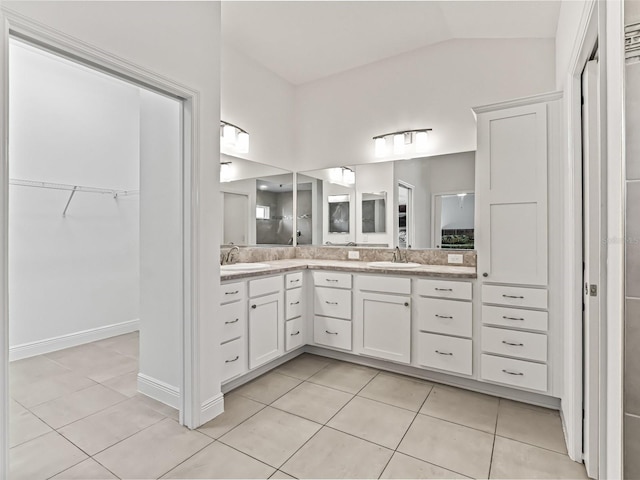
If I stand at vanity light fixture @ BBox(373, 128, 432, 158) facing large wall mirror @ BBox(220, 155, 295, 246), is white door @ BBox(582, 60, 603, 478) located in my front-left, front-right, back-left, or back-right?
back-left

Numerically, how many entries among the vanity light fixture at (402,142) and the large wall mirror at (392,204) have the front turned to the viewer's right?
0

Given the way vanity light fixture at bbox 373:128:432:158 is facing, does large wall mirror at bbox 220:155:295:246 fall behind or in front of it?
in front

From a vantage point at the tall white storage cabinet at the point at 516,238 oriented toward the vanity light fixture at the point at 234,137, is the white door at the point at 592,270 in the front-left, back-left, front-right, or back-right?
back-left

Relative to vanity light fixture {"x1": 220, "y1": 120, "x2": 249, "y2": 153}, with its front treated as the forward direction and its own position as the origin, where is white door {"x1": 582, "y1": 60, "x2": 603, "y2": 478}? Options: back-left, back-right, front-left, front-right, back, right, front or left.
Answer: front

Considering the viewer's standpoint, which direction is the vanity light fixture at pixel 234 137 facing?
facing the viewer and to the right of the viewer

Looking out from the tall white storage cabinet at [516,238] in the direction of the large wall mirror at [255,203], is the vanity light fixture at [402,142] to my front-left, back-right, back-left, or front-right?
front-right

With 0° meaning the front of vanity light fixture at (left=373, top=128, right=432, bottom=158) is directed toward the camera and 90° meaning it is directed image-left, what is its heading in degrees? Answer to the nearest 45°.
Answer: approximately 45°

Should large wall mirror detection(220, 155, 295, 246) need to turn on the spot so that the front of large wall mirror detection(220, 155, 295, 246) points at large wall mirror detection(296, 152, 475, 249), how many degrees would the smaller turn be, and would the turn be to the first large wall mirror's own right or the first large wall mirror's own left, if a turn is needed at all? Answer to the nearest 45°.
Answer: approximately 45° to the first large wall mirror's own left

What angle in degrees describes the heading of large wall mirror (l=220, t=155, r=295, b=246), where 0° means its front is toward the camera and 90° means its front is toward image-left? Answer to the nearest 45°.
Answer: approximately 315°

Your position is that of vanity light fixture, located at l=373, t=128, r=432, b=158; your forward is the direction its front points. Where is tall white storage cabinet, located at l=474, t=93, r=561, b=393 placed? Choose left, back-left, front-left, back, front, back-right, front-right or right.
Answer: left

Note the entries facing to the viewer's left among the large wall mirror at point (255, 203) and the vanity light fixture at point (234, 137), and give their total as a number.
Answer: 0

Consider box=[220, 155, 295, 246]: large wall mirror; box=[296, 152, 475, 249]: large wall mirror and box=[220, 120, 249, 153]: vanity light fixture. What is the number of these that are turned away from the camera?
0

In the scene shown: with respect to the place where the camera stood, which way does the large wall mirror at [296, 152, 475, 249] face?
facing the viewer and to the left of the viewer

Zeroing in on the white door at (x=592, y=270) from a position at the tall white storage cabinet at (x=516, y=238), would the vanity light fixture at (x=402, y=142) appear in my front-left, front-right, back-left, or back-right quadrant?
back-right

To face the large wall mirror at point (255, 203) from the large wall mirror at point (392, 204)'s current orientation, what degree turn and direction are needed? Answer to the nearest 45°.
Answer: approximately 45° to its right

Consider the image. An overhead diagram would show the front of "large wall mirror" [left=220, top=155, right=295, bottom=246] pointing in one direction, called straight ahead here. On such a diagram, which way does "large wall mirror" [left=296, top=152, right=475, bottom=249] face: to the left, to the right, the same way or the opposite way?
to the right
